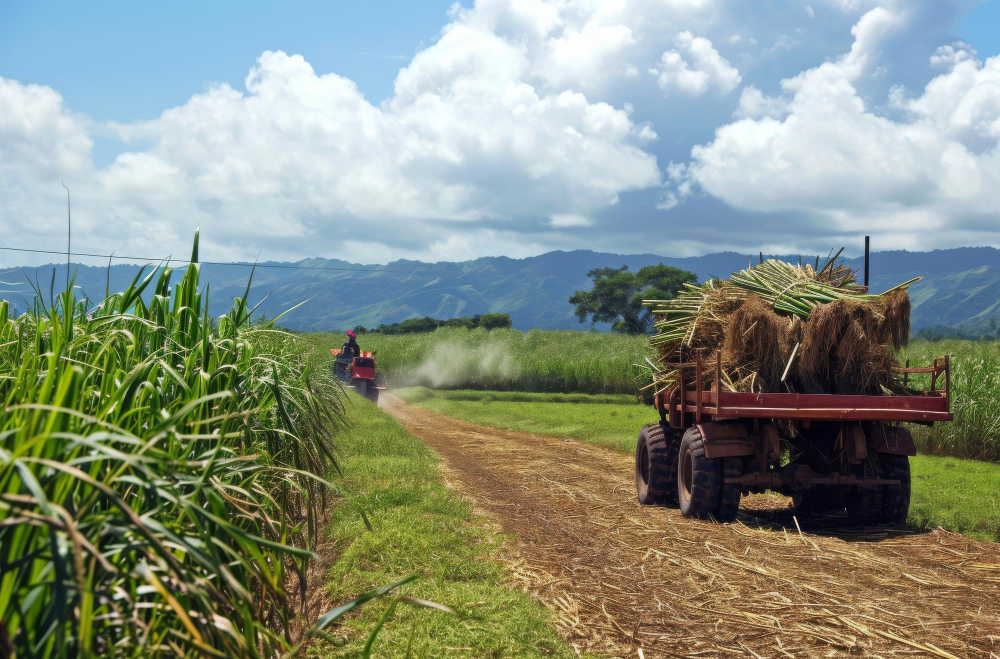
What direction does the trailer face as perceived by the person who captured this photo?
facing away from the viewer and to the left of the viewer

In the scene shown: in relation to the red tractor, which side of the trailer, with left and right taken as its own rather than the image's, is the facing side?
front
